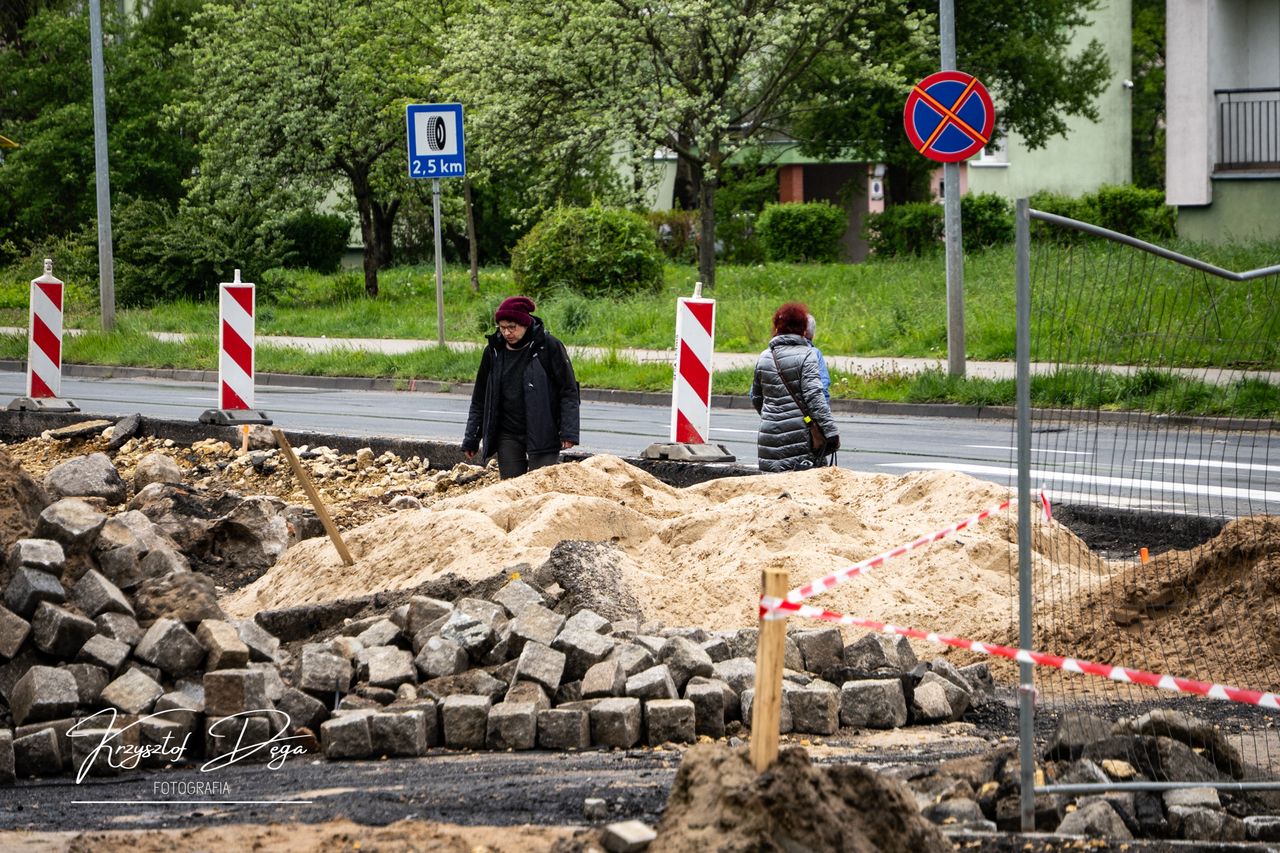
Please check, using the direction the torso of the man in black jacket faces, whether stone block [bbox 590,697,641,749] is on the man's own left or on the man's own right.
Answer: on the man's own left

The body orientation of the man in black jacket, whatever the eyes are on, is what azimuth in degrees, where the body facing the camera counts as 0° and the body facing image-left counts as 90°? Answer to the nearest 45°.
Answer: approximately 45°

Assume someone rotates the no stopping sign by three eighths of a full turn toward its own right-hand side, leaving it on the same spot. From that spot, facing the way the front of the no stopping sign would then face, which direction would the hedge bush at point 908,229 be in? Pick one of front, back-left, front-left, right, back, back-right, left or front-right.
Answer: front-right

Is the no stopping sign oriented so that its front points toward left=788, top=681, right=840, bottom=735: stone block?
yes

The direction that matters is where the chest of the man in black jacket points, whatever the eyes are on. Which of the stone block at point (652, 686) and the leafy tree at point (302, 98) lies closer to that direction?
the stone block

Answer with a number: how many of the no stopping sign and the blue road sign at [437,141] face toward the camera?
2

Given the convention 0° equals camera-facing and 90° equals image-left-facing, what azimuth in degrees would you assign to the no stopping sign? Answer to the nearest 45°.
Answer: approximately 0°

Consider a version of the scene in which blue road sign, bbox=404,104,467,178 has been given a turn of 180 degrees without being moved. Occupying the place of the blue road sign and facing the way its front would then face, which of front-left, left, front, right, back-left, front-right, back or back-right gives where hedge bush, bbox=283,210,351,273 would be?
front

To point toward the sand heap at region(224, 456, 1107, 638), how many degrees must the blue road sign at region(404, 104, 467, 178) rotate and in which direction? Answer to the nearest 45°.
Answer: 0° — it already faces it
